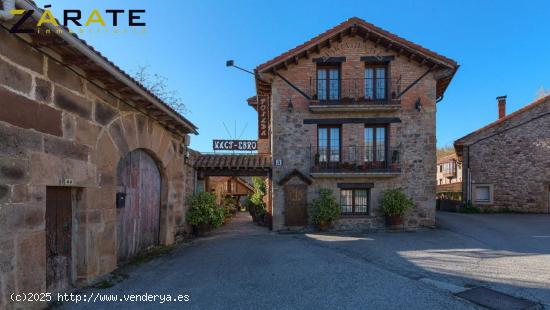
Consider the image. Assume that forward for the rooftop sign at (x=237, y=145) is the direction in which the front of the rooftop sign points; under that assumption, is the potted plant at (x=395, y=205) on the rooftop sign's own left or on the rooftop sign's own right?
on the rooftop sign's own left

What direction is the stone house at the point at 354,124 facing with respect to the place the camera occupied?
facing the viewer

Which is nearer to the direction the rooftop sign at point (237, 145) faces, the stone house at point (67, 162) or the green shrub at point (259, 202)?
the stone house

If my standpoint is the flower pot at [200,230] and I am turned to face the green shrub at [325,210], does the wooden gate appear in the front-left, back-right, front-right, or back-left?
back-right

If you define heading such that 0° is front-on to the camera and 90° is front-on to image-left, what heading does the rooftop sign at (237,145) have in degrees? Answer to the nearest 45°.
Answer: approximately 0°
